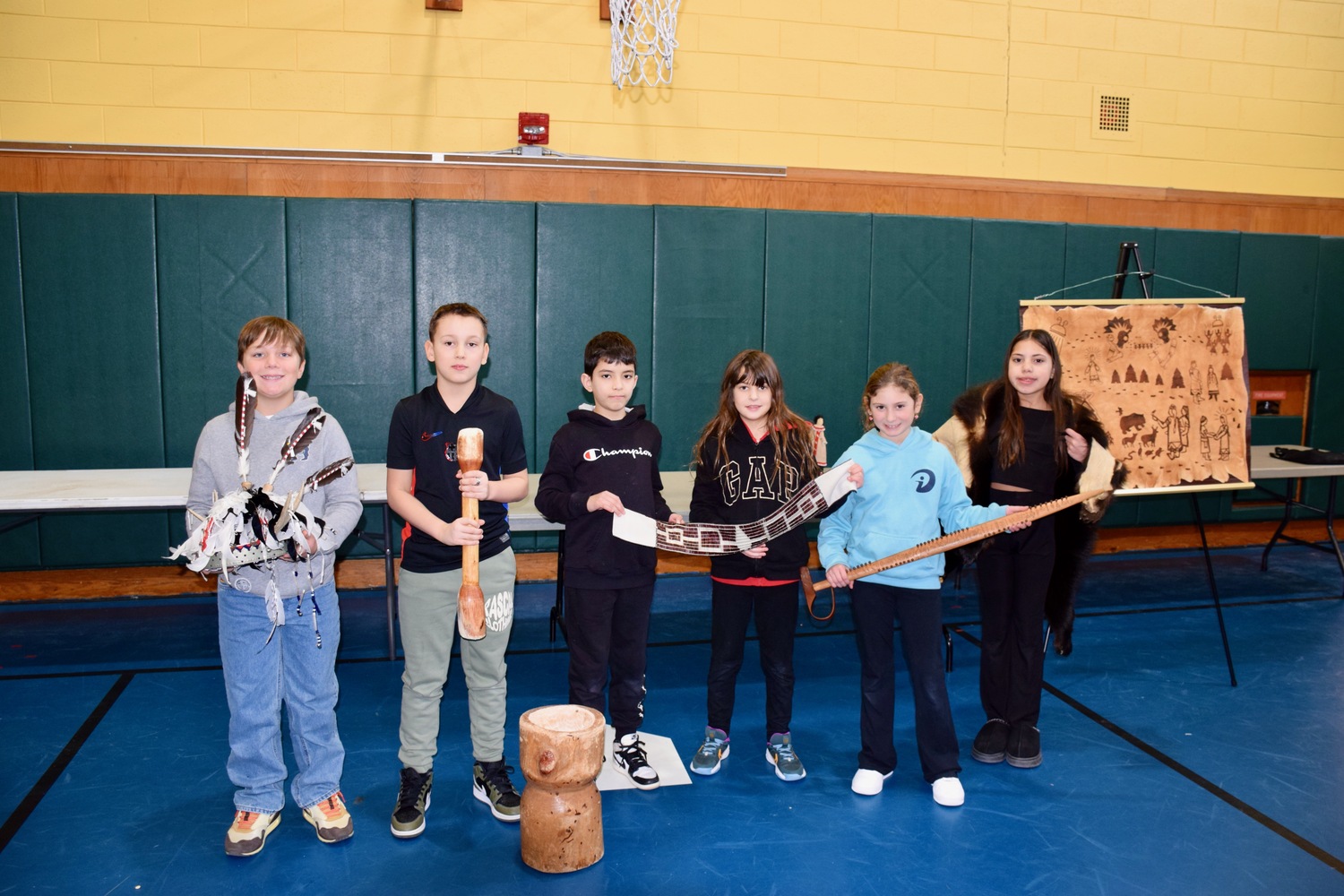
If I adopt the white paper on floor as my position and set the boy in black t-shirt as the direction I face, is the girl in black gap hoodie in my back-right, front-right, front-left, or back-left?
back-left

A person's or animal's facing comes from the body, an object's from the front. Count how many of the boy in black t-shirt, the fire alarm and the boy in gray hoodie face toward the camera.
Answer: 3

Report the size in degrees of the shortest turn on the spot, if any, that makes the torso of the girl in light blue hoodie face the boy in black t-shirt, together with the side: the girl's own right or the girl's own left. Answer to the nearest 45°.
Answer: approximately 45° to the girl's own right

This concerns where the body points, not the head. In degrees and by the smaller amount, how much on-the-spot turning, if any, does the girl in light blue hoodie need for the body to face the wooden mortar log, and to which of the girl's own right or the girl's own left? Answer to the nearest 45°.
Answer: approximately 45° to the girl's own right

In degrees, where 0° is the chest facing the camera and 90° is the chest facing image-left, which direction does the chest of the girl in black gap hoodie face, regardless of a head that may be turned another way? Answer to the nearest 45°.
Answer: approximately 0°

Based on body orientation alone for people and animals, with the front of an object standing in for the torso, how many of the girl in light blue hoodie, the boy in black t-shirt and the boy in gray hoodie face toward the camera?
3

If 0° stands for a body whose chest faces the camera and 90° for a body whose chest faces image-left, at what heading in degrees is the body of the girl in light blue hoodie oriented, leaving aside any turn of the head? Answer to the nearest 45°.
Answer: approximately 0°

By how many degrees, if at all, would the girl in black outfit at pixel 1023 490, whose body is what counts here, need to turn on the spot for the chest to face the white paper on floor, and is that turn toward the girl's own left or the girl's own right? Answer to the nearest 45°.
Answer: approximately 45° to the girl's own right

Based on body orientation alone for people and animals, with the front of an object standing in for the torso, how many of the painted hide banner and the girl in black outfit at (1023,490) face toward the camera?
2
